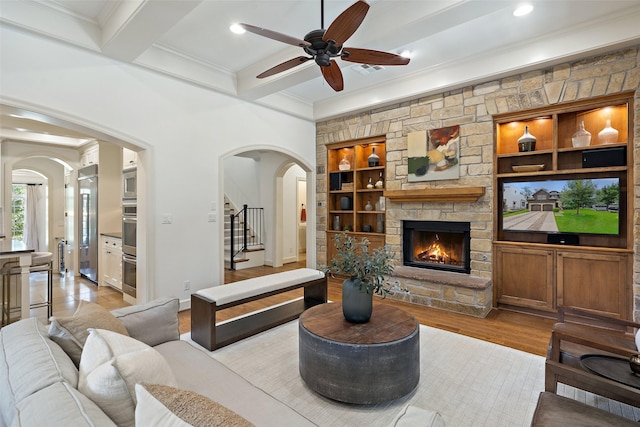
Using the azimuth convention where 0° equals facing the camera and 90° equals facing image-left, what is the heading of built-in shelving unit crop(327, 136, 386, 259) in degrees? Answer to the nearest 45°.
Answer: approximately 45°

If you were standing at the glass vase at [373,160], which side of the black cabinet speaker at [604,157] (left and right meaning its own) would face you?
right

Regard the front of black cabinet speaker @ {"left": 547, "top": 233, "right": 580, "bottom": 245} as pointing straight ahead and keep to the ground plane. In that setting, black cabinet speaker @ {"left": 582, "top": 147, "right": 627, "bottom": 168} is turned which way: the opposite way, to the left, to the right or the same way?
the same way

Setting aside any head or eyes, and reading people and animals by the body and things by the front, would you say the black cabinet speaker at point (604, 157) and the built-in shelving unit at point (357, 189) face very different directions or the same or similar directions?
same or similar directions

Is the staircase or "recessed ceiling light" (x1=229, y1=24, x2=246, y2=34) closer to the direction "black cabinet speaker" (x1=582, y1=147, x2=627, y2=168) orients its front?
the recessed ceiling light

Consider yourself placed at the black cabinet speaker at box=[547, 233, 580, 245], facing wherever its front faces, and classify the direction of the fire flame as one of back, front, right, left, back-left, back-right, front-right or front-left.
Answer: right

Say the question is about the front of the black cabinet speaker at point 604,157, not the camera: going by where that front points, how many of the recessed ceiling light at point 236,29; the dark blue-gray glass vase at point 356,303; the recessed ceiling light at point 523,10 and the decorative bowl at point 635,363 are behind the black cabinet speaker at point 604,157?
0

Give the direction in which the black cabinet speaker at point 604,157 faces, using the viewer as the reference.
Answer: facing the viewer

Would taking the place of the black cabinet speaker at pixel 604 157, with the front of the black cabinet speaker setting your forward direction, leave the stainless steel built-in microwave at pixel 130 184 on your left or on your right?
on your right

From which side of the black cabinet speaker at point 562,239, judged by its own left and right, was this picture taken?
front

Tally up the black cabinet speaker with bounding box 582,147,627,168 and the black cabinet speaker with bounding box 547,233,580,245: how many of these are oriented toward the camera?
2

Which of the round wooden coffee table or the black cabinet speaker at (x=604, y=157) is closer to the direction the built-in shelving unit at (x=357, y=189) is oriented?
the round wooden coffee table

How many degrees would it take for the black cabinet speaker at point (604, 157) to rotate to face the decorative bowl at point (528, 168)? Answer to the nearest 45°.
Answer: approximately 90° to its right

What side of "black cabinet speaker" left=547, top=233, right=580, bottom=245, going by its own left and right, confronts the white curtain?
right
